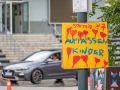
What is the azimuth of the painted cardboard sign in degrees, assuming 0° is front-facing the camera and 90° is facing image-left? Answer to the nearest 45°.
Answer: approximately 0°

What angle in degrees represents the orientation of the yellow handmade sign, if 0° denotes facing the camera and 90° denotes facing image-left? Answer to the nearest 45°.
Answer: approximately 0°

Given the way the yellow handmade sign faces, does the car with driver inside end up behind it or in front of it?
behind

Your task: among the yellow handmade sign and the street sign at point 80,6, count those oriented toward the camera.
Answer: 2
